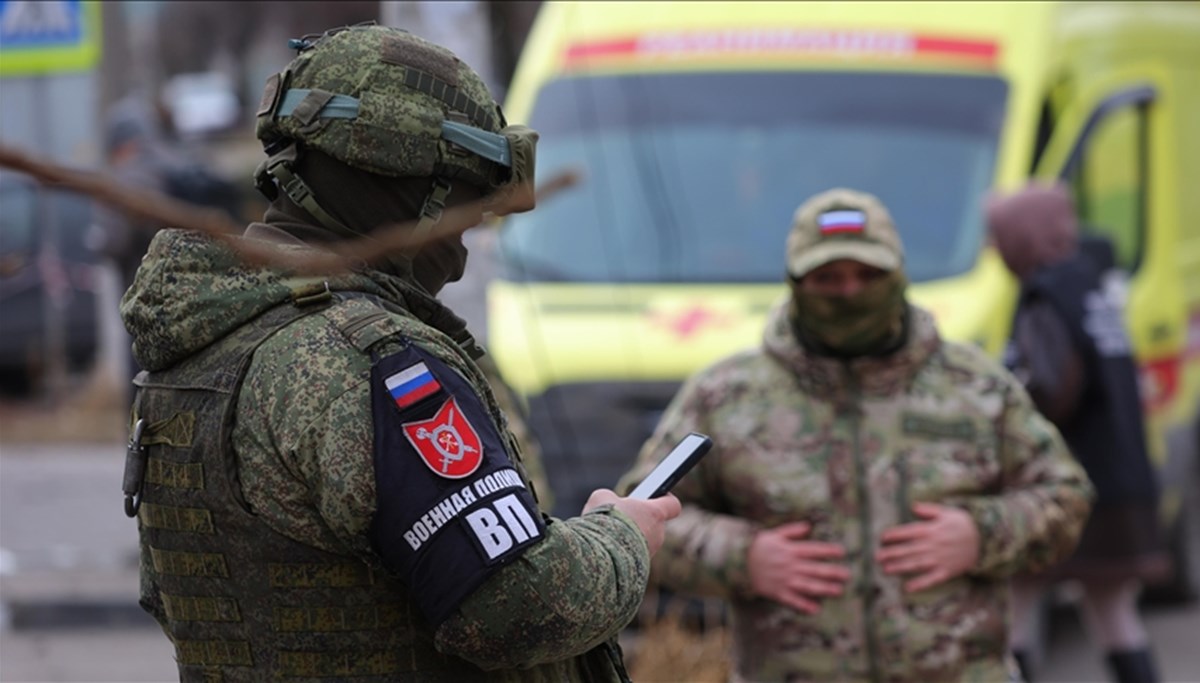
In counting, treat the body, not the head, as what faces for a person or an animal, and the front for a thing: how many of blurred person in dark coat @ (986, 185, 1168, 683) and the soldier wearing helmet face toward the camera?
0

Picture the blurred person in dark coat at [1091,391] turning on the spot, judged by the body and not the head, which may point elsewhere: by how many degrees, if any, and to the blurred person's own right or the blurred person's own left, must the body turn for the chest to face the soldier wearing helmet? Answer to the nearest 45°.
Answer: approximately 135° to the blurred person's own left

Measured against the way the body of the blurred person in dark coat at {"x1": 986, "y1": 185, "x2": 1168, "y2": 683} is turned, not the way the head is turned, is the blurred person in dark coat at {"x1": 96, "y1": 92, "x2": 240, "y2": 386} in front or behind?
in front

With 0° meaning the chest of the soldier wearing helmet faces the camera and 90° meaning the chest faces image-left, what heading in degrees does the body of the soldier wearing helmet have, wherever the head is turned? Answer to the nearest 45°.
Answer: approximately 225°

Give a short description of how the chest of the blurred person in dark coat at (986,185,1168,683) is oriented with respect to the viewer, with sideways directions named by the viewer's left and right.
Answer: facing away from the viewer and to the left of the viewer

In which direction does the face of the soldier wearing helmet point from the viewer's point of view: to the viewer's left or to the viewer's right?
to the viewer's right
